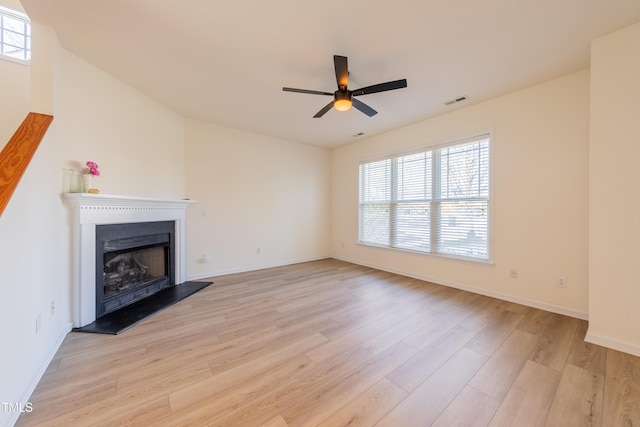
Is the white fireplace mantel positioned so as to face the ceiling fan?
yes

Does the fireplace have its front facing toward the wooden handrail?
no

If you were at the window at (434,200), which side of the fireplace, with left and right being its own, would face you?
front

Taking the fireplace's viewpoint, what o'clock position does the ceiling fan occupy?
The ceiling fan is roughly at 12 o'clock from the fireplace.

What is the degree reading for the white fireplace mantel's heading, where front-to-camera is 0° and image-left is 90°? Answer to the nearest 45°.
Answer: approximately 315°

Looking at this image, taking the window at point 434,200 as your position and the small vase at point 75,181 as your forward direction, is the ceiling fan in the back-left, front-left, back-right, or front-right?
front-left
